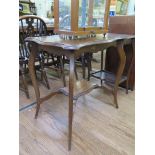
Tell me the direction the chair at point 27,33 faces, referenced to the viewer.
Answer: facing away from the viewer and to the right of the viewer

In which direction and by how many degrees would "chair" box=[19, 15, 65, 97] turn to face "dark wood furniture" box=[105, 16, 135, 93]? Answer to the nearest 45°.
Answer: approximately 45° to its right
